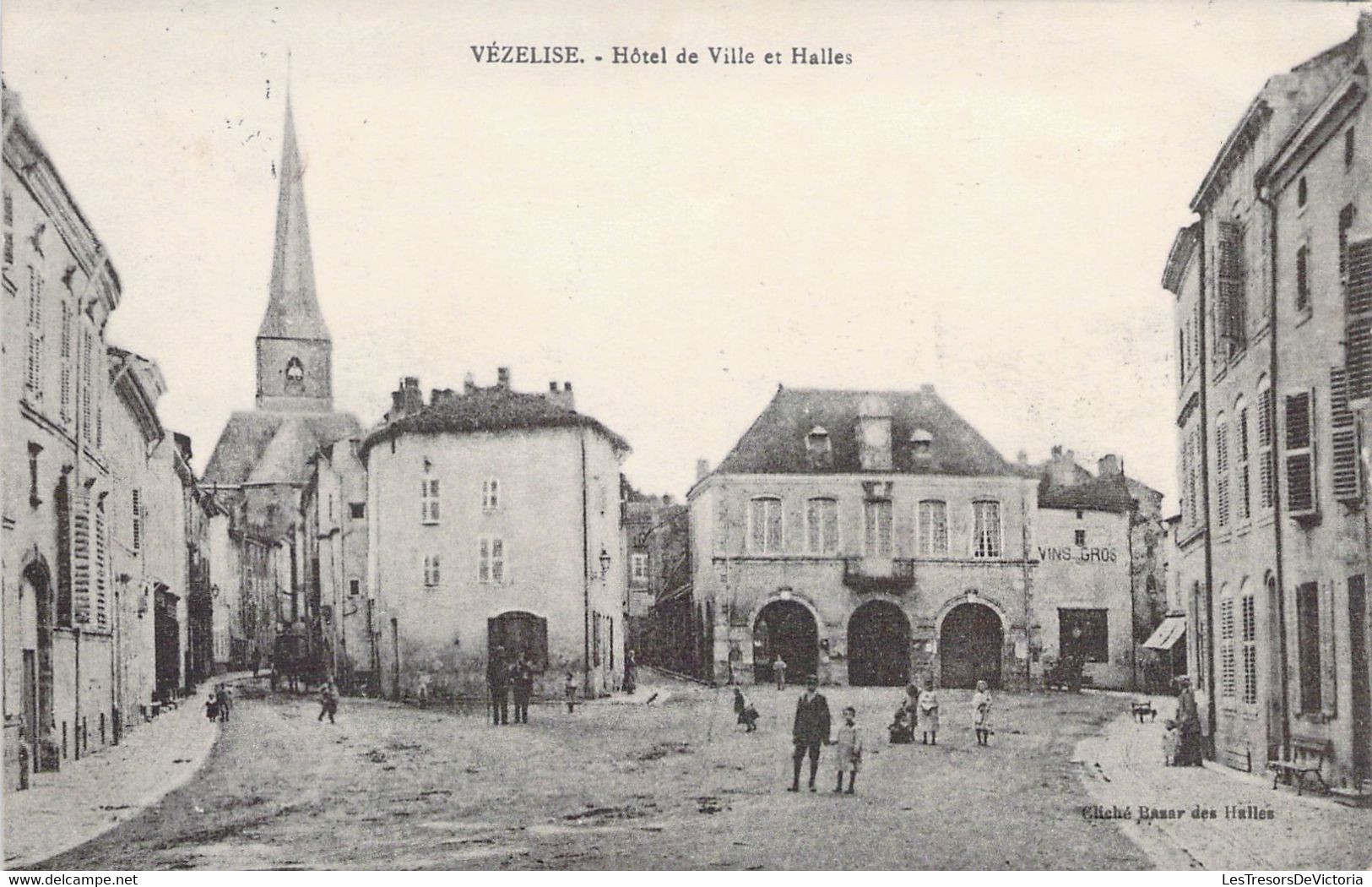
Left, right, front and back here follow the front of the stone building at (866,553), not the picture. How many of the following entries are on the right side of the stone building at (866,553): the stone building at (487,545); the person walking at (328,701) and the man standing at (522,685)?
3

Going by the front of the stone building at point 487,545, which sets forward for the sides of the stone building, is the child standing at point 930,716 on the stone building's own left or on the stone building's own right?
on the stone building's own left

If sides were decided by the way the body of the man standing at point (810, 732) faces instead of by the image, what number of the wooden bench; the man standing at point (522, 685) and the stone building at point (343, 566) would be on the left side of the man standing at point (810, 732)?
1

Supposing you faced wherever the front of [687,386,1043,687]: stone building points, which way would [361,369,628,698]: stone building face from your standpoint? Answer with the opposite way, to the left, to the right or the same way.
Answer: the same way

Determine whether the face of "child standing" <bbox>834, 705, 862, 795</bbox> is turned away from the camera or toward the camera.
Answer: toward the camera

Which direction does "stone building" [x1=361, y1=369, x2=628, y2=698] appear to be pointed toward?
toward the camera

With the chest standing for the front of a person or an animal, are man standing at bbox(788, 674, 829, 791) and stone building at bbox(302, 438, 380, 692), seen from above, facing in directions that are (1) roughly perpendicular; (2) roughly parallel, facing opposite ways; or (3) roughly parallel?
roughly perpendicular

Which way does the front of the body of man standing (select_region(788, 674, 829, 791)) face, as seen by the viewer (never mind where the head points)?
toward the camera
